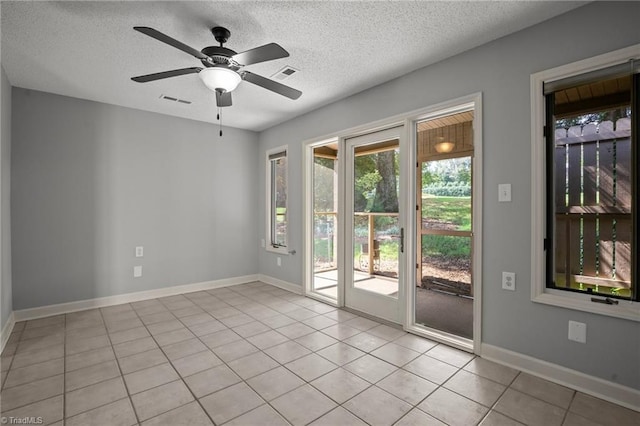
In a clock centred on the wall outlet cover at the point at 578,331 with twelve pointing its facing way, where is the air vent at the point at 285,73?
The air vent is roughly at 1 o'clock from the wall outlet cover.

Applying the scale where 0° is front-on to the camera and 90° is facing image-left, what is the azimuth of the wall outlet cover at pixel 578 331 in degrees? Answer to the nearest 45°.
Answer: approximately 45°

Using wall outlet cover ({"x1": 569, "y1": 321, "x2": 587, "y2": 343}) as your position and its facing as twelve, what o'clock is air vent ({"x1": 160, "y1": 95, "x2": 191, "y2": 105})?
The air vent is roughly at 1 o'clock from the wall outlet cover.

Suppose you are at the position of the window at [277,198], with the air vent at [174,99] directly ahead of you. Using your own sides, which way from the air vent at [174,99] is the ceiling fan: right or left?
left

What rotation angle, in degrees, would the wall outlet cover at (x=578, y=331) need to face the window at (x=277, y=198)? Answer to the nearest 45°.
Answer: approximately 45° to its right
